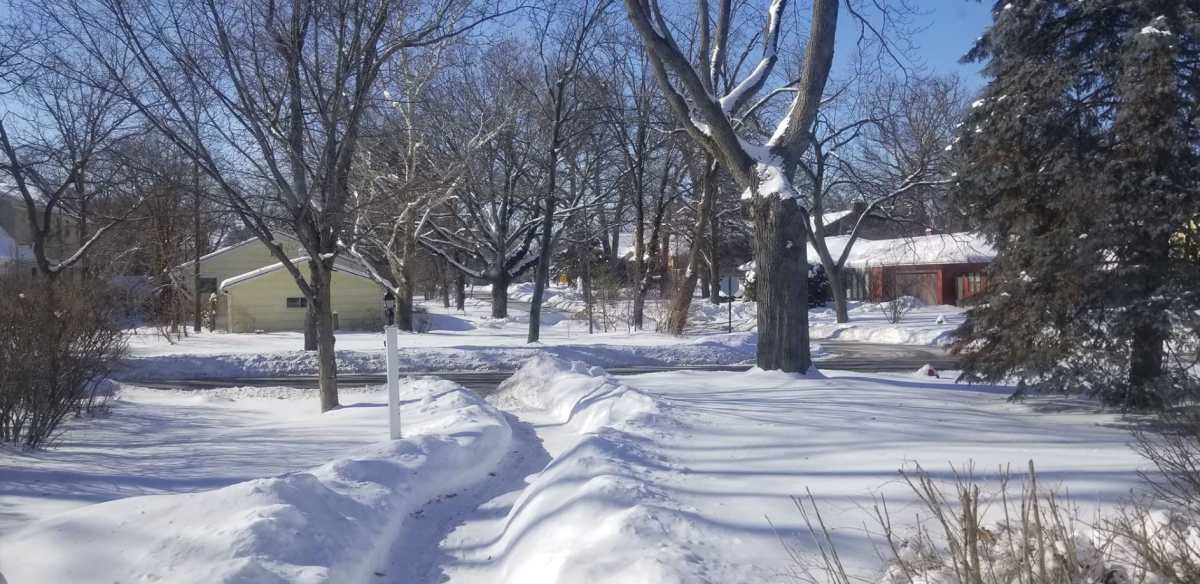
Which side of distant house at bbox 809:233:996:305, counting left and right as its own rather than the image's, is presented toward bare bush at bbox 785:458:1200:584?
front

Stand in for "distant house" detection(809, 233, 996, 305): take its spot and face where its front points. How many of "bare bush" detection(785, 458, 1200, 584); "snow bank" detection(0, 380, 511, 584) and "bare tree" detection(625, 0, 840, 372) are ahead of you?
3

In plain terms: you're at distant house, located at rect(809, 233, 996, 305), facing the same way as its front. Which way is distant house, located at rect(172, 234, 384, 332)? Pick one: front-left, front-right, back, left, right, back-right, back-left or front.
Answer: front-right

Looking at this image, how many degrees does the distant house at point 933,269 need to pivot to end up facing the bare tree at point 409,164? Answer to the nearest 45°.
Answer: approximately 45° to its right

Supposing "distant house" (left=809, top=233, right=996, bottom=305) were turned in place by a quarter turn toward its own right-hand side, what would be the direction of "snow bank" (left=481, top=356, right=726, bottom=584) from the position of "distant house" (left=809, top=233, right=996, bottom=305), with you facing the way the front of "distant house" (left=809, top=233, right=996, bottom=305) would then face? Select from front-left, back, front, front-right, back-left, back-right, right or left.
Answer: left

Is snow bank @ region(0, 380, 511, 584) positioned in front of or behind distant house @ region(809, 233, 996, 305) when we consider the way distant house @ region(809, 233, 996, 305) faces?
in front

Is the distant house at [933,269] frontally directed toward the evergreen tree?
yes

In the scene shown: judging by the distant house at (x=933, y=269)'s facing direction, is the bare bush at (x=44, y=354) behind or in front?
in front

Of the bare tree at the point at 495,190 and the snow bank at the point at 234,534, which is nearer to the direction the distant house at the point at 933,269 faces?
the snow bank

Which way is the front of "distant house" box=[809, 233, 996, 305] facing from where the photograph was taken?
facing the viewer
